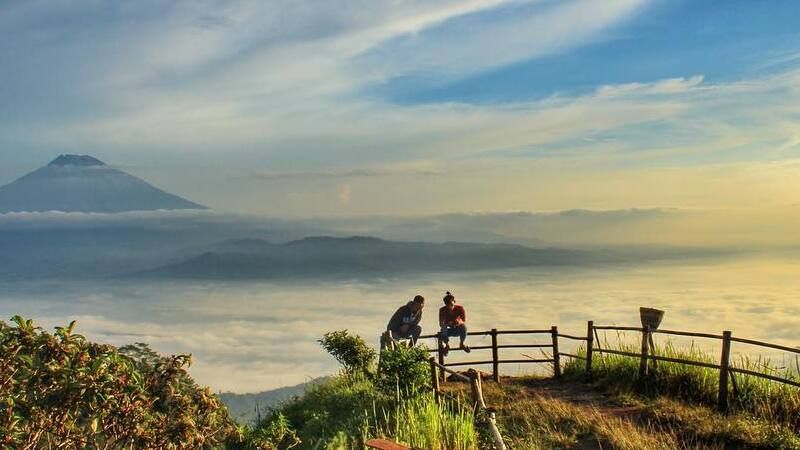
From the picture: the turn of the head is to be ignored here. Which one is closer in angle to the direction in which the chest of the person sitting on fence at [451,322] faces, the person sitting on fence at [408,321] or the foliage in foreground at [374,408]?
the foliage in foreground

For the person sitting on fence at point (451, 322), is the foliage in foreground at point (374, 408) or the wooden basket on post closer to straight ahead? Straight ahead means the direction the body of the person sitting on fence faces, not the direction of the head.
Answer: the foliage in foreground

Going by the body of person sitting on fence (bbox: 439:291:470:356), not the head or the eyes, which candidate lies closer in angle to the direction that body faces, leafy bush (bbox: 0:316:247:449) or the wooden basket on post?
the leafy bush

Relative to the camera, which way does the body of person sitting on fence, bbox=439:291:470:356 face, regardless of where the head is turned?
toward the camera

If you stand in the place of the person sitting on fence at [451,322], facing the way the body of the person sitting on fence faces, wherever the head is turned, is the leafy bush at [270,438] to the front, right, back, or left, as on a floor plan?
front

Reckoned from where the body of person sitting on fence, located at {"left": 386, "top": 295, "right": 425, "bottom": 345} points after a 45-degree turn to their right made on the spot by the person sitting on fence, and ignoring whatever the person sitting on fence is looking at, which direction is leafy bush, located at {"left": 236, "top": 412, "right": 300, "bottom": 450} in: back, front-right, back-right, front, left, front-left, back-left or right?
front-right

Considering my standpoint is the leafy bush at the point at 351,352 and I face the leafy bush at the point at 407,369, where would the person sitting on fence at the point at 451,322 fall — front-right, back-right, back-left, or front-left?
front-left

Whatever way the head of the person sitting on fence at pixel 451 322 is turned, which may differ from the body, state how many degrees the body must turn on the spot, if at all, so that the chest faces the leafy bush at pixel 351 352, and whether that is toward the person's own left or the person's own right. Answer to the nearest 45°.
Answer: approximately 90° to the person's own right

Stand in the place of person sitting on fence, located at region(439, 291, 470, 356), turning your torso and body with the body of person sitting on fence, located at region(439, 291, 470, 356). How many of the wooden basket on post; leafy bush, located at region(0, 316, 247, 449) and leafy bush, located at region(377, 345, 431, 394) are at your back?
0

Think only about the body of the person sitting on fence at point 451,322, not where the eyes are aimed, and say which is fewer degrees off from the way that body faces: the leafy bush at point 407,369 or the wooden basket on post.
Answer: the leafy bush
